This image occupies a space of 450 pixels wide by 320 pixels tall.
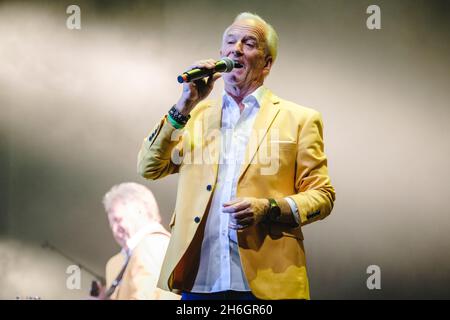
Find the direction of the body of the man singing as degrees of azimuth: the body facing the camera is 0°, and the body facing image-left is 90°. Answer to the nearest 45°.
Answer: approximately 45°

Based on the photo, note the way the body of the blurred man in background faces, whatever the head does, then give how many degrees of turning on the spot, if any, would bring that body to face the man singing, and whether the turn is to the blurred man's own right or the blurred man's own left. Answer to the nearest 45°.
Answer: approximately 45° to the blurred man's own left
